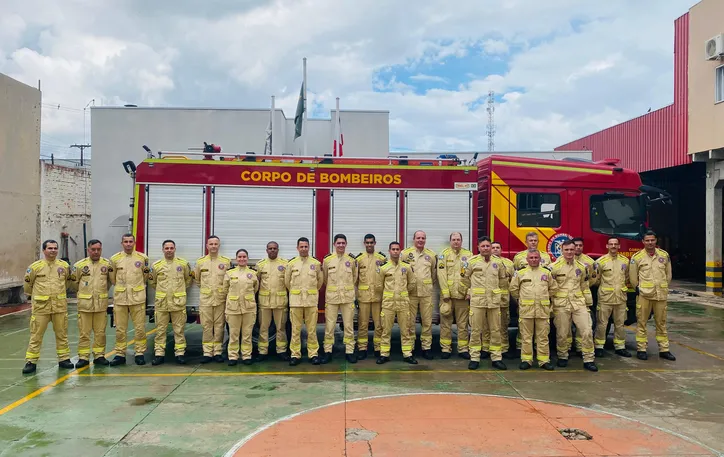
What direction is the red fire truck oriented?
to the viewer's right

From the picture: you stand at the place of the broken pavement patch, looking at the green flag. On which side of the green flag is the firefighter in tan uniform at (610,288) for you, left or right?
right

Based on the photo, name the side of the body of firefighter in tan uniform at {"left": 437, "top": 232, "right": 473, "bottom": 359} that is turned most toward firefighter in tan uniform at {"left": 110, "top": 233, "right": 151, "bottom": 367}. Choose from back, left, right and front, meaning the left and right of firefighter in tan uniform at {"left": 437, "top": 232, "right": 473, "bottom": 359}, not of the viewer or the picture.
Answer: right

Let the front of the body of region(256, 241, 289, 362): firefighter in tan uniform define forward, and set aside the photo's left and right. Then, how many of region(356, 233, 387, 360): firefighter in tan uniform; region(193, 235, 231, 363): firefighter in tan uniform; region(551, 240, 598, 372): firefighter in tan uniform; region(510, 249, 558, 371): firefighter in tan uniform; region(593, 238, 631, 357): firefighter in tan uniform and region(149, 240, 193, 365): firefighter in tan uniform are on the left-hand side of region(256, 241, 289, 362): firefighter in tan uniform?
4

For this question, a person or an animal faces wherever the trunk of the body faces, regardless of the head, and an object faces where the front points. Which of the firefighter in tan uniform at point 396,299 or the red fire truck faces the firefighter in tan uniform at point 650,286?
the red fire truck

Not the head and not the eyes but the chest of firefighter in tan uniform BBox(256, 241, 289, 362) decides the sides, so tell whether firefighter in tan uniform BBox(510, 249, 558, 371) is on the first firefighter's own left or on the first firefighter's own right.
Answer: on the first firefighter's own left

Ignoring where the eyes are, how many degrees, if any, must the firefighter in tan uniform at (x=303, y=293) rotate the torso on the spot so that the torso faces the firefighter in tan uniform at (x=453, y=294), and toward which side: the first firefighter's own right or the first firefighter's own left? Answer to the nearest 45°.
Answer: approximately 90° to the first firefighter's own left

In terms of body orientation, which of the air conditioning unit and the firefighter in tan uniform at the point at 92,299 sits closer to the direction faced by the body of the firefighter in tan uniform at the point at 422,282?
the firefighter in tan uniform

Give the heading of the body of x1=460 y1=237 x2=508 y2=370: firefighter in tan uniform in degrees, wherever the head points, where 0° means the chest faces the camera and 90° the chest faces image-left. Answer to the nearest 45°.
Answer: approximately 0°
